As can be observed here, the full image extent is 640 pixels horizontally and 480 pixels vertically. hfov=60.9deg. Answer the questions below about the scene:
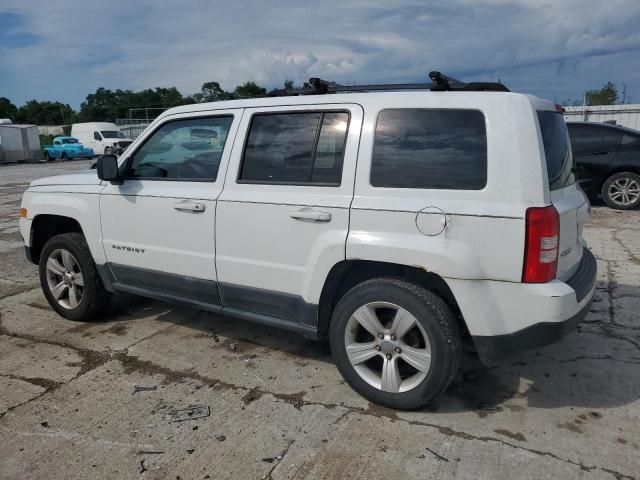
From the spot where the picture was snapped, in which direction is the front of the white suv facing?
facing away from the viewer and to the left of the viewer

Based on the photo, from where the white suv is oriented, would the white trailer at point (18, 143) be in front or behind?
in front

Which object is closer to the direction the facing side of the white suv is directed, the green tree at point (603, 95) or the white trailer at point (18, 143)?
the white trailer

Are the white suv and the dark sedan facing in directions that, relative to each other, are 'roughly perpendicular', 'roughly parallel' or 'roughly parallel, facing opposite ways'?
roughly parallel

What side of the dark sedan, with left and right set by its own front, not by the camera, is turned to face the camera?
left

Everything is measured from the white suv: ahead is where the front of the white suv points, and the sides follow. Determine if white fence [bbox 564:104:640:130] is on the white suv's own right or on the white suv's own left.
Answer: on the white suv's own right

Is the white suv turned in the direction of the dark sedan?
no

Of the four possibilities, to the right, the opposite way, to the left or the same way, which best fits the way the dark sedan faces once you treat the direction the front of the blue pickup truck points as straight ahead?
the opposite way

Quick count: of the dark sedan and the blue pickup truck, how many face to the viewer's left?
1
